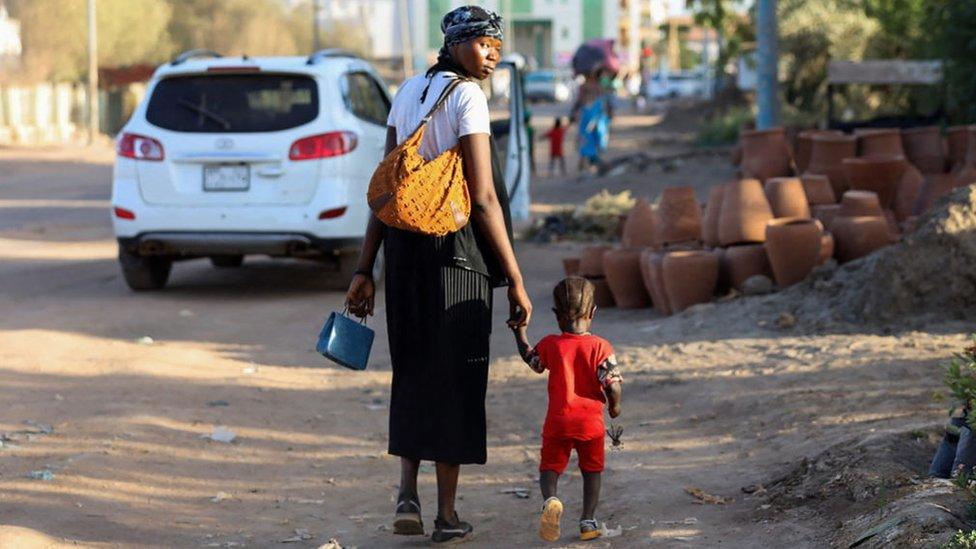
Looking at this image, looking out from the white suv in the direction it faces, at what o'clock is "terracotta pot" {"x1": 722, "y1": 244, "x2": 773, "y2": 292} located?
The terracotta pot is roughly at 4 o'clock from the white suv.

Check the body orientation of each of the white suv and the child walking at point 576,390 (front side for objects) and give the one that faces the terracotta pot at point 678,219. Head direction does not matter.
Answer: the child walking

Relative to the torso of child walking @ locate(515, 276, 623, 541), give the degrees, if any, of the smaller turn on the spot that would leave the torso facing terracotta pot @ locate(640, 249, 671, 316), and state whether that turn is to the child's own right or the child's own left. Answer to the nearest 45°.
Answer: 0° — they already face it

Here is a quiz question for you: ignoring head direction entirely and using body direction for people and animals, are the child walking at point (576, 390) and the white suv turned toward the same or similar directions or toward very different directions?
same or similar directions

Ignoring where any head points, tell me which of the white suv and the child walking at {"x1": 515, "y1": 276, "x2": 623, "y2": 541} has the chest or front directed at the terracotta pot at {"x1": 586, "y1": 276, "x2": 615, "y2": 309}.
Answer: the child walking

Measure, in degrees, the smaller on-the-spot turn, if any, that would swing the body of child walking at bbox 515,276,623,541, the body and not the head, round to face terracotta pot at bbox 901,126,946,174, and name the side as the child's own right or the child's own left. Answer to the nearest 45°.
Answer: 0° — they already face it

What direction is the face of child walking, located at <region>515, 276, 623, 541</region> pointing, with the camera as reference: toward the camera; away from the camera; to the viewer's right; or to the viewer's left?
away from the camera

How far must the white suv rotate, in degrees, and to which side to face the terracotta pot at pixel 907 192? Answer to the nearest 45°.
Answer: approximately 90° to its right

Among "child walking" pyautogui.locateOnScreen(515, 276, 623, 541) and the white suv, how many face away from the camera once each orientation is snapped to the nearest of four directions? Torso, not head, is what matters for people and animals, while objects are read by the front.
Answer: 2

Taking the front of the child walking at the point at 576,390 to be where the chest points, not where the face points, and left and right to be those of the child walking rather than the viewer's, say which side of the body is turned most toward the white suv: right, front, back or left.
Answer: front

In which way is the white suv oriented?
away from the camera

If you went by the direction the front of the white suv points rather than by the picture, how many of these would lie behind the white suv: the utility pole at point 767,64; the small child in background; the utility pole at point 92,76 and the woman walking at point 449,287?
1

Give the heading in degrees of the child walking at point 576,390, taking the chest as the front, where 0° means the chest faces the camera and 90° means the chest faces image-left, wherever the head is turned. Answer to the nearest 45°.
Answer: approximately 180°

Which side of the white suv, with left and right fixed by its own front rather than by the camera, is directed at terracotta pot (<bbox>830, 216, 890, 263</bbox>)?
right

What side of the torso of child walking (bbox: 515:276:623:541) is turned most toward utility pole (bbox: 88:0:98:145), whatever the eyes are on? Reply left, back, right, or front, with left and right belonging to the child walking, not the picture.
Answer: front

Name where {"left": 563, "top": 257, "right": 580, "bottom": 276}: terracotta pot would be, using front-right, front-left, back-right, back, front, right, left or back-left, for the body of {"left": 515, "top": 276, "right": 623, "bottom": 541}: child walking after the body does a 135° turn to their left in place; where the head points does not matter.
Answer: back-right
